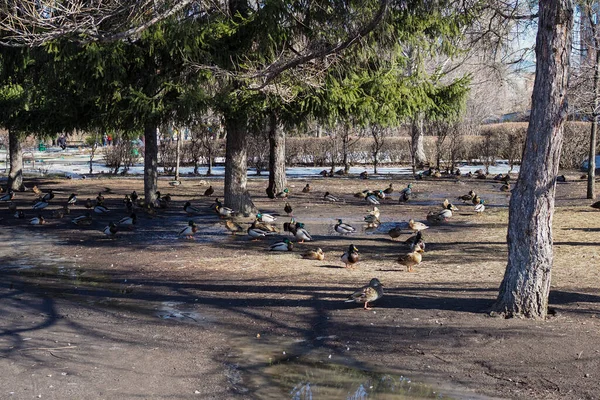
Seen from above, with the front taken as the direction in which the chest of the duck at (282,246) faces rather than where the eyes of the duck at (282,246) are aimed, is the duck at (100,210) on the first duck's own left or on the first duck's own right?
on the first duck's own left

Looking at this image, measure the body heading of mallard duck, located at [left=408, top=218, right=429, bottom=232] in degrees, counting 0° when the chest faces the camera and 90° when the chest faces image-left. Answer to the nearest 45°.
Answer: approximately 90°

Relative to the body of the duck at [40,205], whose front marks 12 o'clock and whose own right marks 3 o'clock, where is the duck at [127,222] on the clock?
the duck at [127,222] is roughly at 2 o'clock from the duck at [40,205].

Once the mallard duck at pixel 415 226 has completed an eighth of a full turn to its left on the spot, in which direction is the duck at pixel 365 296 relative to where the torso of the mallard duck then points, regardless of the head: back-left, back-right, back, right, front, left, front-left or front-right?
front-left

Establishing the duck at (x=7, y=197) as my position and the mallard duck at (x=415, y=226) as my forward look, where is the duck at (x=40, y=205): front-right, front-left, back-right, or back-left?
front-right

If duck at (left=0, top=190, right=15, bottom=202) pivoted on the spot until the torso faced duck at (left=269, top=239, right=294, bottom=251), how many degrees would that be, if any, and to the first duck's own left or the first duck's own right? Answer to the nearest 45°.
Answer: approximately 45° to the first duck's own right

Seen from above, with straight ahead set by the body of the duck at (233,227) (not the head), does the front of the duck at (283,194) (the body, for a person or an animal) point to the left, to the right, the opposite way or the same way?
the opposite way

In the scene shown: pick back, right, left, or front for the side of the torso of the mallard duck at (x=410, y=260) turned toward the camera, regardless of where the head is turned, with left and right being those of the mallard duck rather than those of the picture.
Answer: right
